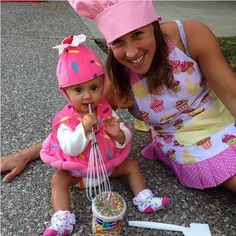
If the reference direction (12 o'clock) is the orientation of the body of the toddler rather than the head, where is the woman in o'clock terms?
The woman is roughly at 8 o'clock from the toddler.

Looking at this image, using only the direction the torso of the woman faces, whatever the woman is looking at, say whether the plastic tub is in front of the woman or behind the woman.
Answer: in front

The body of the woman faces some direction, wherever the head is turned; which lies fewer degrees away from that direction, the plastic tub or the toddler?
the plastic tub

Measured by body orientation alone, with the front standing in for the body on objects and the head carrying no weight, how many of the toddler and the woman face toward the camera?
2

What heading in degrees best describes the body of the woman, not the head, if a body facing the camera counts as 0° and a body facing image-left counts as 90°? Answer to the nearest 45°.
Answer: approximately 0°

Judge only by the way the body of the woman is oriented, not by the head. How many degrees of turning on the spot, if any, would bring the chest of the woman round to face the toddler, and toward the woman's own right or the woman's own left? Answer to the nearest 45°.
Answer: approximately 45° to the woman's own right

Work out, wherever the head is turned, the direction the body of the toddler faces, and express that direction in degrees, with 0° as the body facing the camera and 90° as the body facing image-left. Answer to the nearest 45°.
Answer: approximately 0°
